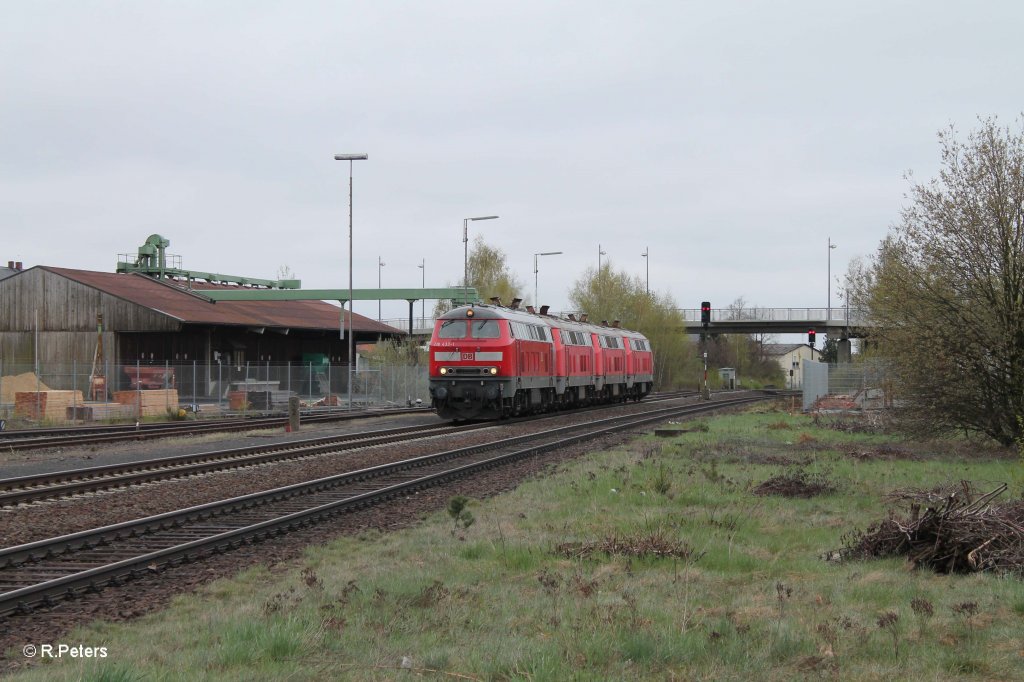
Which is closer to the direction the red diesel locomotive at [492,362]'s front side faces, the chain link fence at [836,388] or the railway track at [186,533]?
the railway track

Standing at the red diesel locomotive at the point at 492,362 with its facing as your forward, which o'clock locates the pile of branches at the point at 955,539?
The pile of branches is roughly at 10 o'clock from the red diesel locomotive.

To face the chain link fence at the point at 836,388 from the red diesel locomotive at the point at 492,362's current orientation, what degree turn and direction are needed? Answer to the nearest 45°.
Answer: approximately 180°

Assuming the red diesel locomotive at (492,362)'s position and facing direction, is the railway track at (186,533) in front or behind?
in front

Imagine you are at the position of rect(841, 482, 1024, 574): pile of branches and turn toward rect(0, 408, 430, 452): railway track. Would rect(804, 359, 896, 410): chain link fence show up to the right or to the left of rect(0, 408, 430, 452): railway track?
right

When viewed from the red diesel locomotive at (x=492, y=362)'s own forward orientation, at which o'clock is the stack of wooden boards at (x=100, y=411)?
The stack of wooden boards is roughly at 2 o'clock from the red diesel locomotive.

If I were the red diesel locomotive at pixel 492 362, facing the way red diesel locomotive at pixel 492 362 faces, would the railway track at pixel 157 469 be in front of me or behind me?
in front

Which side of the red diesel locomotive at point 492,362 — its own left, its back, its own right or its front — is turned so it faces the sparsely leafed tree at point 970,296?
left

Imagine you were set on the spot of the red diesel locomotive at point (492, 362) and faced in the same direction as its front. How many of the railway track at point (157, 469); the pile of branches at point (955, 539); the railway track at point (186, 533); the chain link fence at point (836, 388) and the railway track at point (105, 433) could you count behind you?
1

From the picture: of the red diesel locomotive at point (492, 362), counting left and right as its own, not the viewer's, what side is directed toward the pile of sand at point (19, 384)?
right
